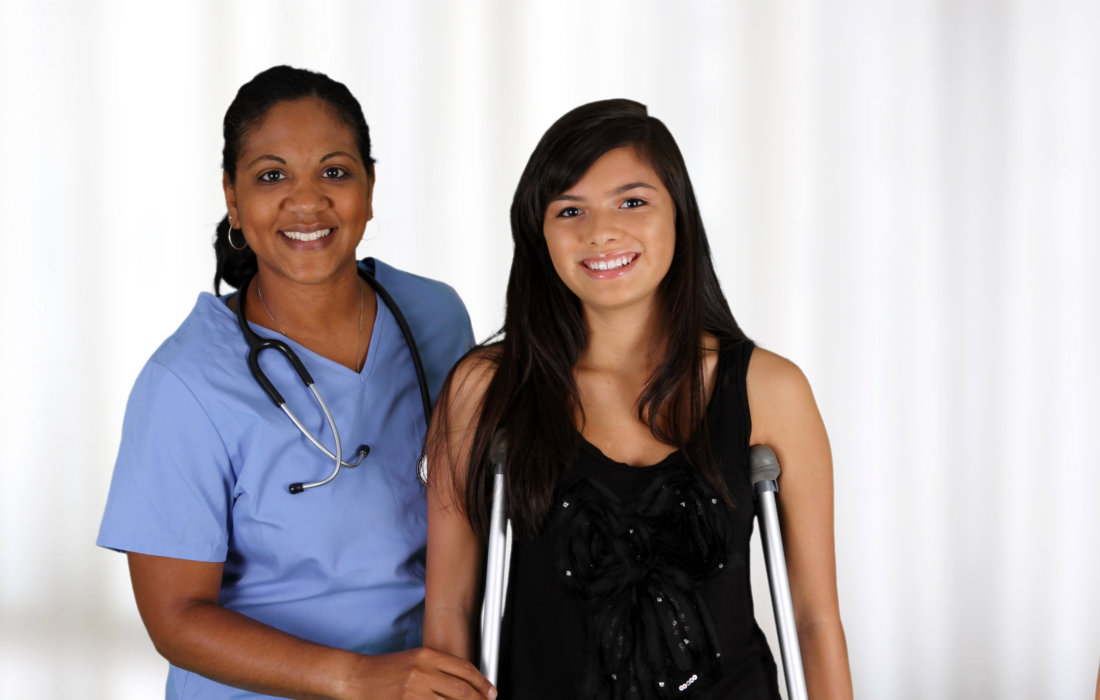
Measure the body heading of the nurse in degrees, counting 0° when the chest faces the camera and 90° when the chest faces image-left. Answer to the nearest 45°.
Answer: approximately 315°
